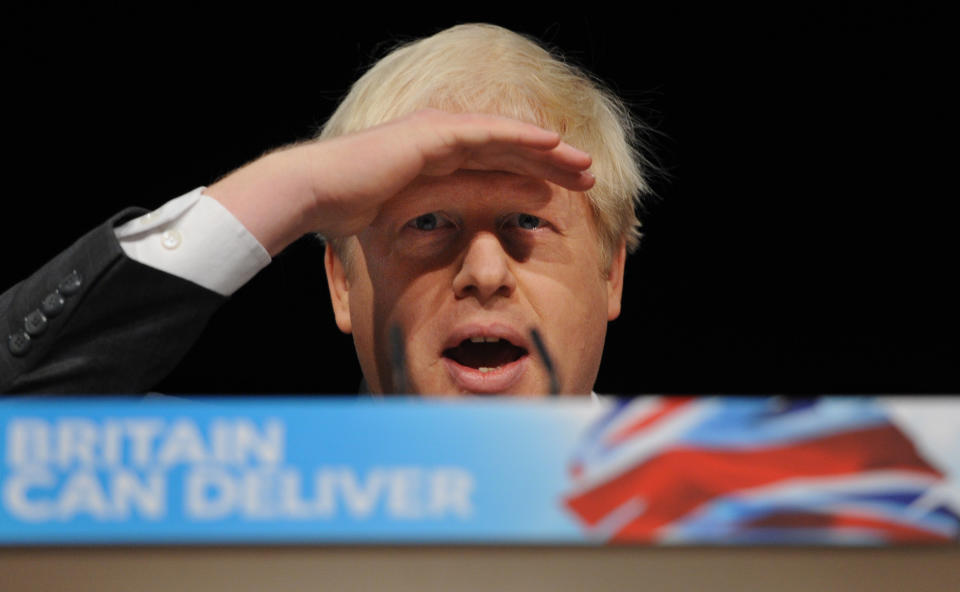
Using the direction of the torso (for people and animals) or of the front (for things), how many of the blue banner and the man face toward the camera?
2

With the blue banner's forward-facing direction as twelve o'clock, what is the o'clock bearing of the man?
The man is roughly at 6 o'clock from the blue banner.

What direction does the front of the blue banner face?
toward the camera

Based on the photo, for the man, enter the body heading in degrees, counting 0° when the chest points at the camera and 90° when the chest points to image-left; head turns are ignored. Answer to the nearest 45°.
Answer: approximately 0°

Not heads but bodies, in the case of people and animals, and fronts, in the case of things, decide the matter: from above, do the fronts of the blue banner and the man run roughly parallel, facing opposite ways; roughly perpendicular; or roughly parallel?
roughly parallel

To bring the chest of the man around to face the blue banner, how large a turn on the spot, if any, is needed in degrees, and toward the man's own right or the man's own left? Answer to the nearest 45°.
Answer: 0° — they already face it
